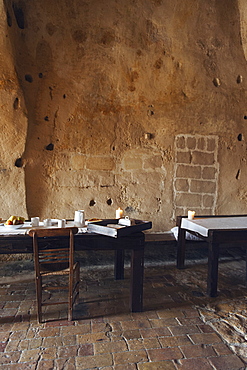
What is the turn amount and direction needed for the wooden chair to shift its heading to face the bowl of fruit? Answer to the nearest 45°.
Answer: approximately 45° to its left

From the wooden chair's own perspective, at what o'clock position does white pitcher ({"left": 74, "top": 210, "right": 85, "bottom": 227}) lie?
The white pitcher is roughly at 1 o'clock from the wooden chair.

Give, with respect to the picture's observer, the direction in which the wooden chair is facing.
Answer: facing away from the viewer
